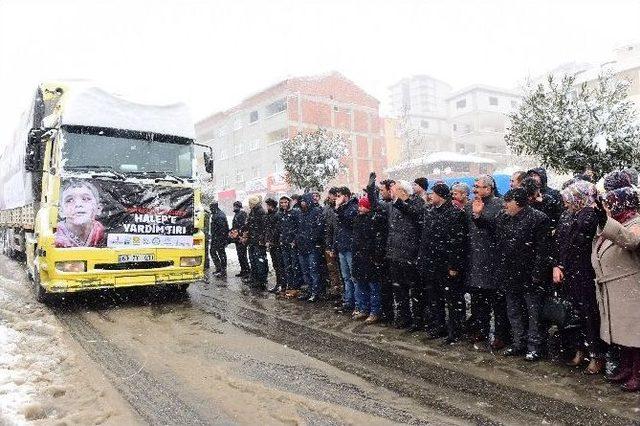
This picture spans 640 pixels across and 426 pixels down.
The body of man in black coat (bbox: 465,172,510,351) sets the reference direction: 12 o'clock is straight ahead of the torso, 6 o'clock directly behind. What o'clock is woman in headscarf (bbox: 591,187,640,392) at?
The woman in headscarf is roughly at 9 o'clock from the man in black coat.

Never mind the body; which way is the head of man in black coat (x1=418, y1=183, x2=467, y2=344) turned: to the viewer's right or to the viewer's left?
to the viewer's left

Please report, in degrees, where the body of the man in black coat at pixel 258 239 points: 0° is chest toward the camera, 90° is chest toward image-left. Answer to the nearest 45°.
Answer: approximately 45°

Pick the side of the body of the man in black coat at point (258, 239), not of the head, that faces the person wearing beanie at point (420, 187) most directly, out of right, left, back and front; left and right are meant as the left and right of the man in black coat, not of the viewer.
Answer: left

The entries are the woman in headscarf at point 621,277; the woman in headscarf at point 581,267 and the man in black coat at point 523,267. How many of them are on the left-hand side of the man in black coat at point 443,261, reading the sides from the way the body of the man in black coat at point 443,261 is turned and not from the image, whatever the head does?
3

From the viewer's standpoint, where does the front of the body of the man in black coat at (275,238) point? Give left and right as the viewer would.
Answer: facing to the left of the viewer

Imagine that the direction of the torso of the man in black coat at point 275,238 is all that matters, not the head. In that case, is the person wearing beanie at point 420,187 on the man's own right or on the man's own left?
on the man's own left

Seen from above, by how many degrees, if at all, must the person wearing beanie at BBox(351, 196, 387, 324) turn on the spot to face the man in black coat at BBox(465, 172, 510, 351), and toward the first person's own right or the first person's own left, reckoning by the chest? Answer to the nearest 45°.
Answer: approximately 90° to the first person's own left
